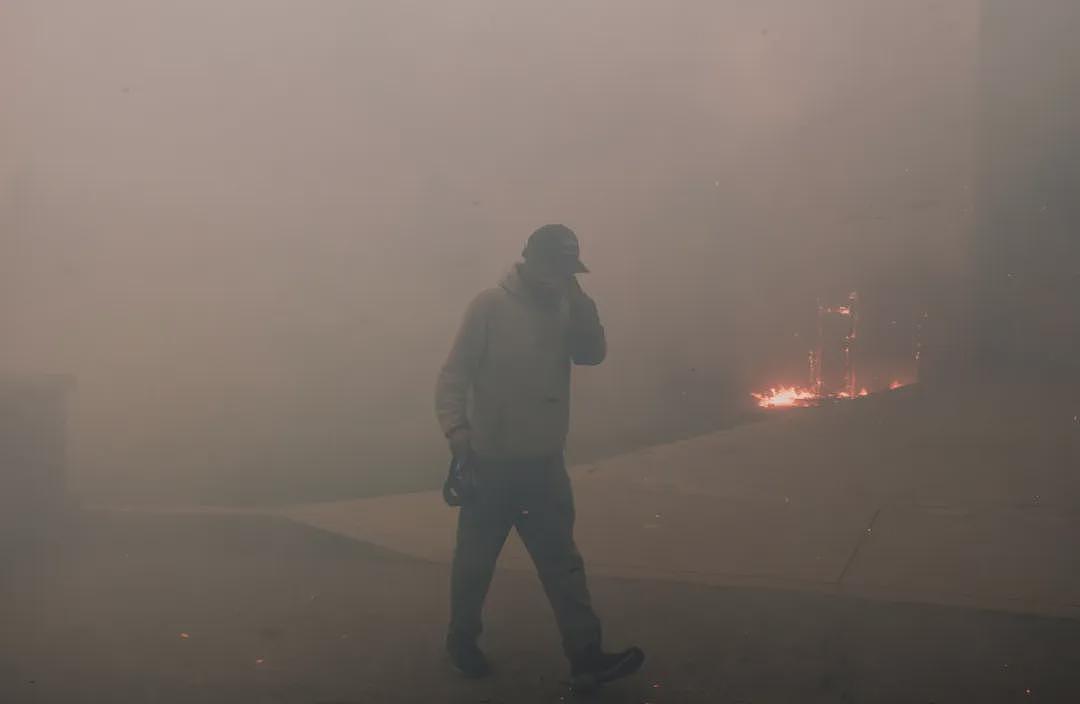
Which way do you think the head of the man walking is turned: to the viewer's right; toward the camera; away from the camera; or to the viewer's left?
to the viewer's right

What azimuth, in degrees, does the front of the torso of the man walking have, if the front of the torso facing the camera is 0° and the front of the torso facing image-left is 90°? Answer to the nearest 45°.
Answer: approximately 315°
